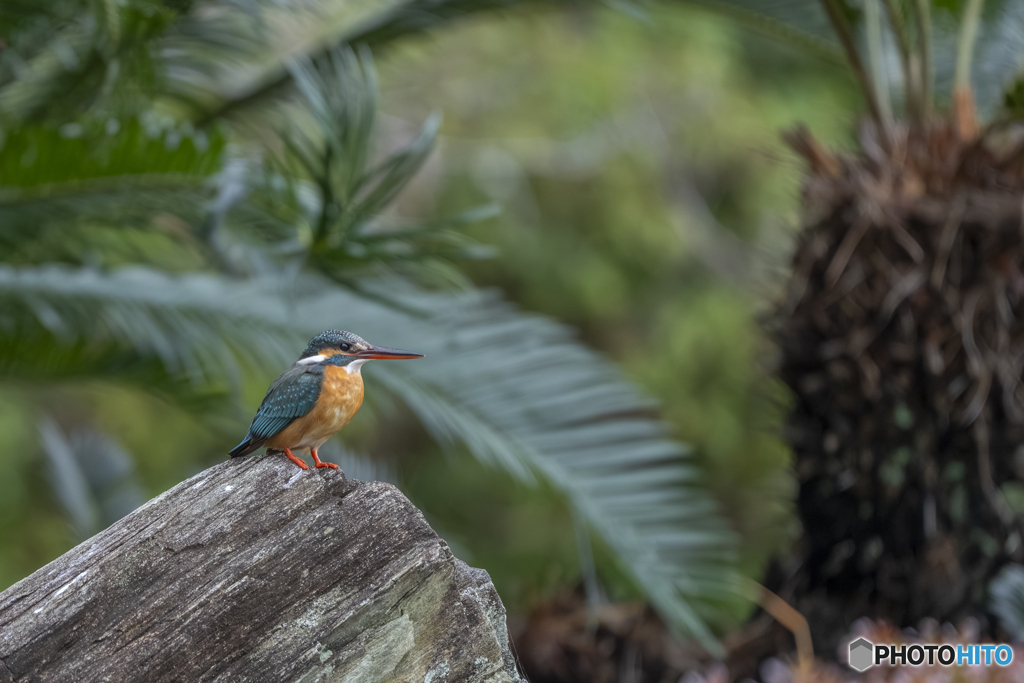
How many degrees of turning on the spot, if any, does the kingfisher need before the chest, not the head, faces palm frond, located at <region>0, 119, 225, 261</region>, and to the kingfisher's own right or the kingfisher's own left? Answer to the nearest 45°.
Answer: approximately 90° to the kingfisher's own left

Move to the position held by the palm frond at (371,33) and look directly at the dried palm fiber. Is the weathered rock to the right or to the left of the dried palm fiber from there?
right

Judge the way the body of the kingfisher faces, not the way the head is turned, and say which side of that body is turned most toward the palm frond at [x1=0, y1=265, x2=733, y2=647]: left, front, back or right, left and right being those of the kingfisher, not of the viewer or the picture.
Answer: left

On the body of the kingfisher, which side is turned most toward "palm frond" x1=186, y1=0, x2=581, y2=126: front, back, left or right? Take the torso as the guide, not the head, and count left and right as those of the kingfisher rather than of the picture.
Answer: left

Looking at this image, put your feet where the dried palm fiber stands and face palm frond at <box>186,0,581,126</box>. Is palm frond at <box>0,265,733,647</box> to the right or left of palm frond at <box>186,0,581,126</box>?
left

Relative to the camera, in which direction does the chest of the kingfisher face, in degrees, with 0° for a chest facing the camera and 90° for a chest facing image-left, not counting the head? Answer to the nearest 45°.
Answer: approximately 270°

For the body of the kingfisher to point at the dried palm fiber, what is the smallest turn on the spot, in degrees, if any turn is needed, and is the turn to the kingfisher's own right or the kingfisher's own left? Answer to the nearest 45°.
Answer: approximately 45° to the kingfisher's own left
